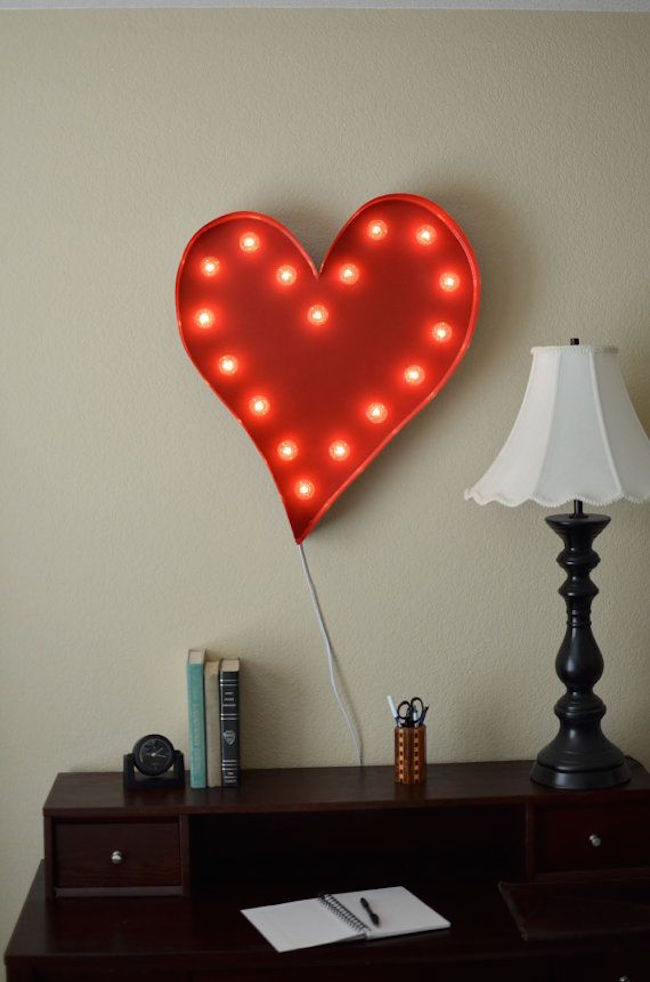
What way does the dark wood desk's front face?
toward the camera

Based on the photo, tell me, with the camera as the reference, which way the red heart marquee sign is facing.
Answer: facing the viewer

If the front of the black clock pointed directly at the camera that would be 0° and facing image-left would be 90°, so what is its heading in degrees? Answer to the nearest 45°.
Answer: approximately 0°
